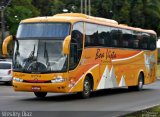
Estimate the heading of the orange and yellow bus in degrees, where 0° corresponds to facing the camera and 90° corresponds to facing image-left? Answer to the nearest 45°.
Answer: approximately 45°
